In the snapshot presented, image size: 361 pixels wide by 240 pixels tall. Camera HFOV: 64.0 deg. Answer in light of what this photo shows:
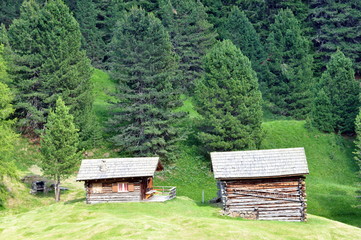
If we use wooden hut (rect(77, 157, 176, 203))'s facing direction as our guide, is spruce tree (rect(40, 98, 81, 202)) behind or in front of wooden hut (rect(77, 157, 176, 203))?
behind

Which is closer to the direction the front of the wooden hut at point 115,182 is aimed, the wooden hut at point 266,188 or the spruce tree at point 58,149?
the wooden hut
